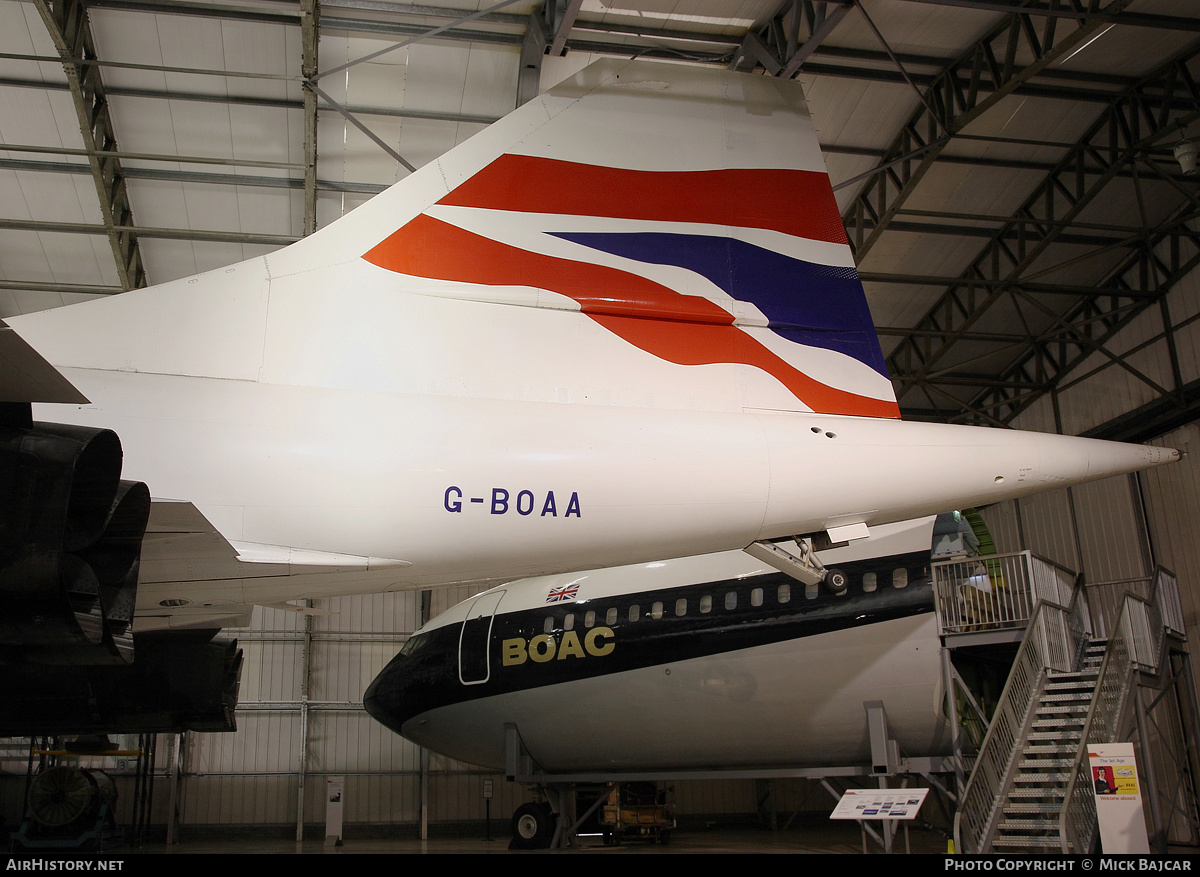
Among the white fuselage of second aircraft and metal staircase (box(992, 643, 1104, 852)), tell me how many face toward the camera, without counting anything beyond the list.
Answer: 1

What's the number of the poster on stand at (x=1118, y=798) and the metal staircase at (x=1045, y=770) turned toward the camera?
2

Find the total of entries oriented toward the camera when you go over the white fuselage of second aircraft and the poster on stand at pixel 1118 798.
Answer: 1

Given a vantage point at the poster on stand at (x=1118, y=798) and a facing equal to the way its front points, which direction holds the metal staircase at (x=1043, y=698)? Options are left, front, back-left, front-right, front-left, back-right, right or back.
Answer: back

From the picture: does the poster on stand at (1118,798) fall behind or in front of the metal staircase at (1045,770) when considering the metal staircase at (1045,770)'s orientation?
in front

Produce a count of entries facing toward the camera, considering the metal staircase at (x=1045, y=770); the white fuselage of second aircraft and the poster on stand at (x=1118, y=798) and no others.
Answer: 2

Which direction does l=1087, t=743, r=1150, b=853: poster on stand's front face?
toward the camera

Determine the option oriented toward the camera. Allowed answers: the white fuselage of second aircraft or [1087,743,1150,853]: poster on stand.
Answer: the poster on stand

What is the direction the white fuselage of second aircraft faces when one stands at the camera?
facing away from the viewer and to the left of the viewer

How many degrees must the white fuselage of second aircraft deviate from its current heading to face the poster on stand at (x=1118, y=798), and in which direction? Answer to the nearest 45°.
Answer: approximately 180°

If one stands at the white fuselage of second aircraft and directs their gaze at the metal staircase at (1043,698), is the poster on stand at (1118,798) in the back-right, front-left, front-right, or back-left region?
front-right

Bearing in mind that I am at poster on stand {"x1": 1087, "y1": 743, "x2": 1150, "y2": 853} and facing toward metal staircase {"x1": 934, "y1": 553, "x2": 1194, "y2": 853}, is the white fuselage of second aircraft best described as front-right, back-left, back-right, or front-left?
front-left

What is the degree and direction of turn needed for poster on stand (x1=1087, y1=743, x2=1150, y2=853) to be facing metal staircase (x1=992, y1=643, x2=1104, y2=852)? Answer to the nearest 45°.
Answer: approximately 180°

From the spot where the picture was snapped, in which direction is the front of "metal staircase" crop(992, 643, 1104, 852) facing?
facing the viewer

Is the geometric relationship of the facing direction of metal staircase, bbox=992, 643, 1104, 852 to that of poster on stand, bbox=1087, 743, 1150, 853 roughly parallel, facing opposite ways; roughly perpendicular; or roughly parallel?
roughly parallel

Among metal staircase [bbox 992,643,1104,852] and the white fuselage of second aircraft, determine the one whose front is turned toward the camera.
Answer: the metal staircase
